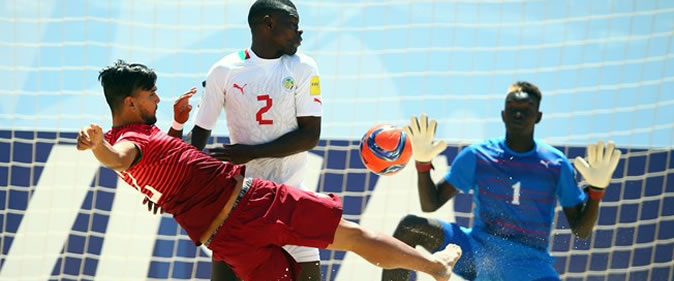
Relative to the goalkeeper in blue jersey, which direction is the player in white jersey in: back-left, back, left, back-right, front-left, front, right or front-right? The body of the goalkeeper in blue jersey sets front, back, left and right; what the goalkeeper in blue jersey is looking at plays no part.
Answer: front-right

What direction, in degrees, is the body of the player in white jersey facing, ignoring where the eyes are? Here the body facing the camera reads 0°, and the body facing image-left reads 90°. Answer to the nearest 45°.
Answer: approximately 0°

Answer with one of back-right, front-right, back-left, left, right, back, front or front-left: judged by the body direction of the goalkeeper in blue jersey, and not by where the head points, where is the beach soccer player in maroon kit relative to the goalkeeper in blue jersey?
front-right

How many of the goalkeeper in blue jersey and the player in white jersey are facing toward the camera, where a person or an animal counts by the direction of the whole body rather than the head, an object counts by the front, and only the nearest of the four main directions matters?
2

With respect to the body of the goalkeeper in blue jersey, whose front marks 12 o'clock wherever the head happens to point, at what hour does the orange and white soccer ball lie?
The orange and white soccer ball is roughly at 2 o'clock from the goalkeeper in blue jersey.

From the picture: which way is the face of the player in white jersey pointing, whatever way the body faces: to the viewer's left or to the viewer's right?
to the viewer's right

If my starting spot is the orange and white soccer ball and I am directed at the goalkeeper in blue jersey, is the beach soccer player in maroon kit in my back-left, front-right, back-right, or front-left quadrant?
back-right

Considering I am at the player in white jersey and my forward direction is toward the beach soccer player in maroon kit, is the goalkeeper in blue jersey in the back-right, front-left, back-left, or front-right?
back-left

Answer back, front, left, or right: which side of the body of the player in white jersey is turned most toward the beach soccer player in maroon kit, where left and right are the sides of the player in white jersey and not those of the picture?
front

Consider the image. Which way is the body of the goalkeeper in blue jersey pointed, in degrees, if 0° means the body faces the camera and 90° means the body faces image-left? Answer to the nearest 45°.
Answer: approximately 0°
